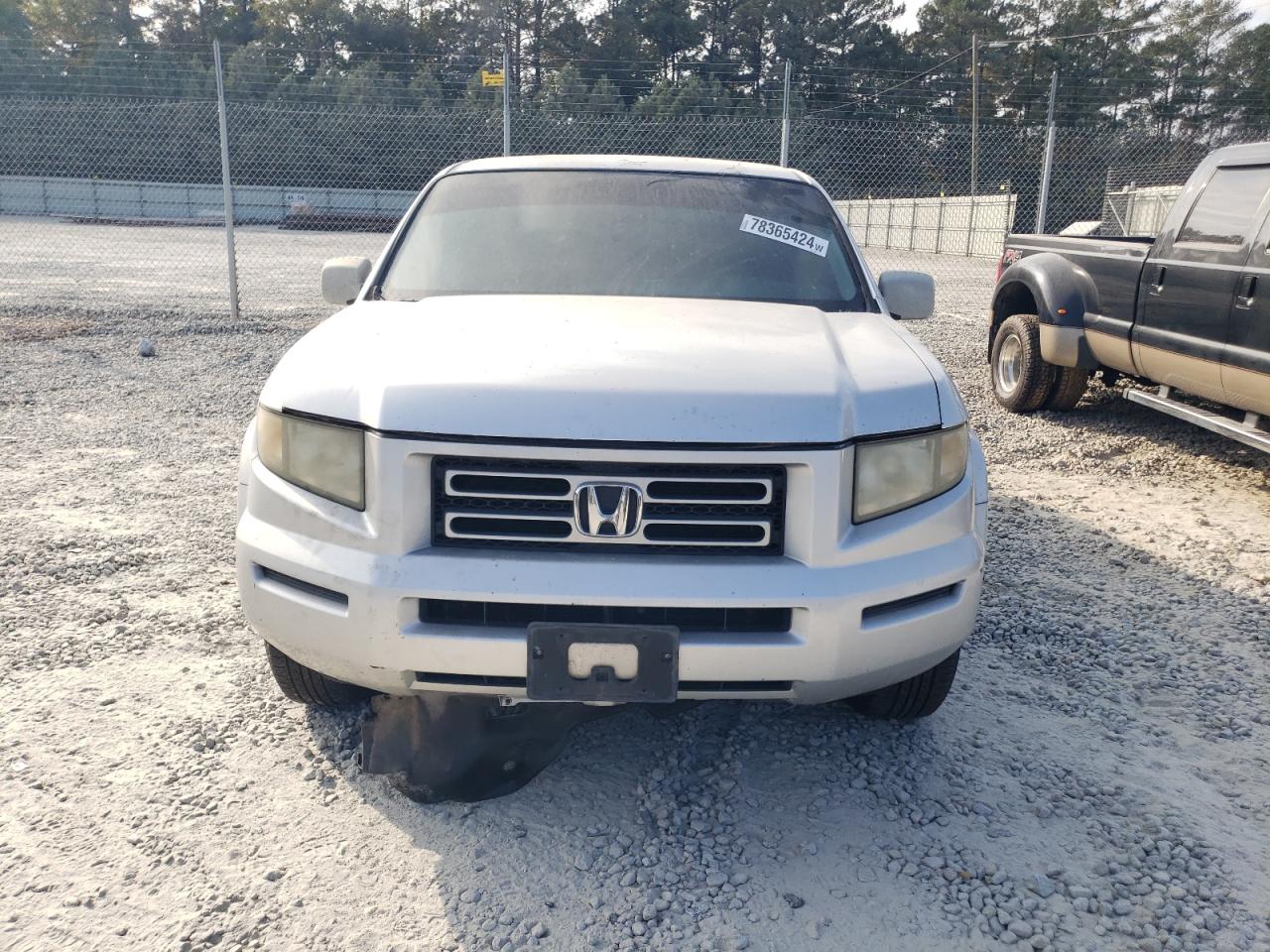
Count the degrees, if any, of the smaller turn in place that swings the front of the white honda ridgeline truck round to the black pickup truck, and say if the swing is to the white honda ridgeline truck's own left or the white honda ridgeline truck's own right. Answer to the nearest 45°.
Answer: approximately 135° to the white honda ridgeline truck's own left

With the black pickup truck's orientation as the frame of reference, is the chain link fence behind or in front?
behind

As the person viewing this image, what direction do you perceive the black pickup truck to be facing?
facing the viewer and to the right of the viewer

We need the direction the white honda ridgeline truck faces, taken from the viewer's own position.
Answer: facing the viewer

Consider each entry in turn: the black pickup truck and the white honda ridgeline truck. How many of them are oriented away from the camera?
0

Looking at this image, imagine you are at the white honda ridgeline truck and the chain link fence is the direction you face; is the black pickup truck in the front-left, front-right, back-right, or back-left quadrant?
front-right

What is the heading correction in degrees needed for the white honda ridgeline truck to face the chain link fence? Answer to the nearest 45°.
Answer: approximately 180°

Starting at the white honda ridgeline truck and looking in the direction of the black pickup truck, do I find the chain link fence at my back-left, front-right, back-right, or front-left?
front-left
